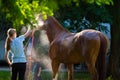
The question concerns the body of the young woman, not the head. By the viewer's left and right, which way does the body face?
facing away from the viewer and to the right of the viewer

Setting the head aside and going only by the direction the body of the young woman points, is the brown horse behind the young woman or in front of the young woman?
in front

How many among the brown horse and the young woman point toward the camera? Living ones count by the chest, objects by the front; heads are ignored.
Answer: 0

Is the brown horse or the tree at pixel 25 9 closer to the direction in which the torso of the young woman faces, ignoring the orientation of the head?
the brown horse

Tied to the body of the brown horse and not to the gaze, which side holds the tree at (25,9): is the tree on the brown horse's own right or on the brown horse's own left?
on the brown horse's own left

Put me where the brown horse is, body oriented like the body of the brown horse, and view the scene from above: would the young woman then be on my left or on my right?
on my left

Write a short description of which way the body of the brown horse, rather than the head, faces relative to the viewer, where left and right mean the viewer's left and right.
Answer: facing away from the viewer and to the left of the viewer
